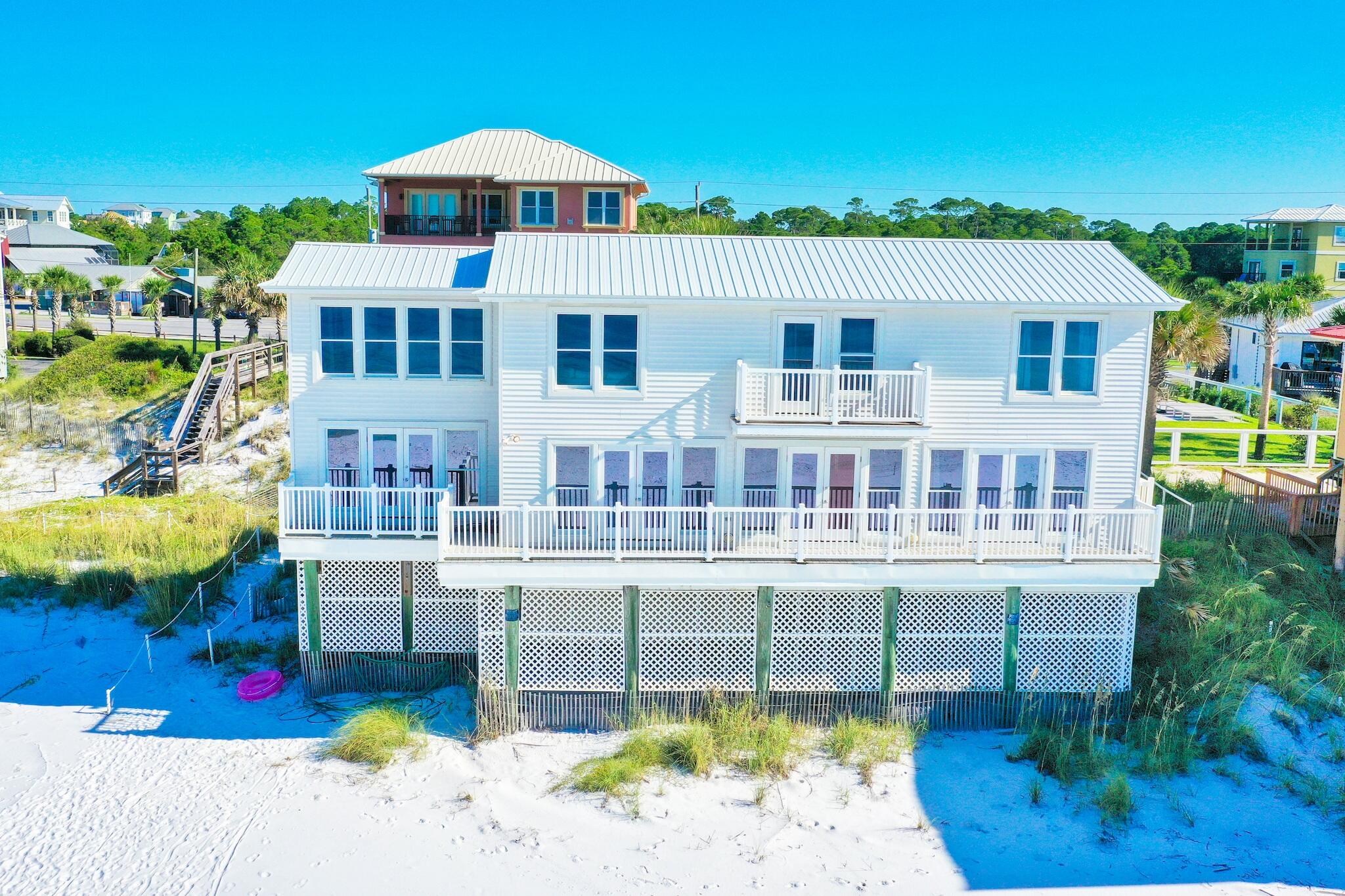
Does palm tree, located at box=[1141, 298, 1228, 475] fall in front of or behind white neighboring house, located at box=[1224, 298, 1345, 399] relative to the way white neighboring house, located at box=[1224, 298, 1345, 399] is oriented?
in front

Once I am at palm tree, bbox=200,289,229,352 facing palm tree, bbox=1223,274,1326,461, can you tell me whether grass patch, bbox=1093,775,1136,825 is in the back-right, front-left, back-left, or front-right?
front-right

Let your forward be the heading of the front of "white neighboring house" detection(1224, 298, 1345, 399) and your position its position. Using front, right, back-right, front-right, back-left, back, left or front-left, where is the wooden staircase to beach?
front-right

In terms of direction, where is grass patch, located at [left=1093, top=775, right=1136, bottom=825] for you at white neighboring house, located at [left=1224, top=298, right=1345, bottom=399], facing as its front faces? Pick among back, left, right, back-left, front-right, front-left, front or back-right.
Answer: front

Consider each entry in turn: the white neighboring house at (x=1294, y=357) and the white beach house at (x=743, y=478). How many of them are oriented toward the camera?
2

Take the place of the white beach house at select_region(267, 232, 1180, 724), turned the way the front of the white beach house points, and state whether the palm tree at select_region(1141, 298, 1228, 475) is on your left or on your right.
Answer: on your left

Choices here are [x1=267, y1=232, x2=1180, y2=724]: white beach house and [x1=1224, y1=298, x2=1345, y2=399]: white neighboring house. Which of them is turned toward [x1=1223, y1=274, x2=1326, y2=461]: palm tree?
the white neighboring house

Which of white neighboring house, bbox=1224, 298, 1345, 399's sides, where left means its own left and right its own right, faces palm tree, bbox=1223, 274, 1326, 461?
front

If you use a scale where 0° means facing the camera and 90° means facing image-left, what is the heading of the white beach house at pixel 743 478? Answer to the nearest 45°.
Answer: approximately 0°

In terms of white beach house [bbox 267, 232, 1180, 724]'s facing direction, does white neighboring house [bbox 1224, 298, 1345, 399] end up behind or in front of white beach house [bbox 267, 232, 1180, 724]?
behind

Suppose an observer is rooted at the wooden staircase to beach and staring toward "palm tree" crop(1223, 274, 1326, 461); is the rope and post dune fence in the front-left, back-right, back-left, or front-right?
front-right

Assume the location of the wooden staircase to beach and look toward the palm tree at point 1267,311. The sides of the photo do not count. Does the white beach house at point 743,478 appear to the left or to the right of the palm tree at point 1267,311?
right

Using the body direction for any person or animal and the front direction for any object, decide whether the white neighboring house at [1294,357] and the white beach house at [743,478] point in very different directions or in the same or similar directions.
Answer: same or similar directions

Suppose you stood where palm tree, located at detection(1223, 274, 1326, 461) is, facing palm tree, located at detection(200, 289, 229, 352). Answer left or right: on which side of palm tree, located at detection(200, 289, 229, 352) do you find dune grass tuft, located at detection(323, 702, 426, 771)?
left

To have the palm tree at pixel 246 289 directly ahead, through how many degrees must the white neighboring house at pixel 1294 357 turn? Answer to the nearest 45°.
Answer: approximately 45° to its right

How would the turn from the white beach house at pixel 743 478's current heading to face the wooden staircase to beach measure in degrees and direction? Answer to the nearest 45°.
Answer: approximately 135° to its right

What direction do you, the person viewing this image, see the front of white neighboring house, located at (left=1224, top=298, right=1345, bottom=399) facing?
facing the viewer

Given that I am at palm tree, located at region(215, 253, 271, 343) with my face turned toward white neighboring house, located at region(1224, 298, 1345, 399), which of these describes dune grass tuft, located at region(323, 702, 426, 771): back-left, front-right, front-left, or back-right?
front-right
